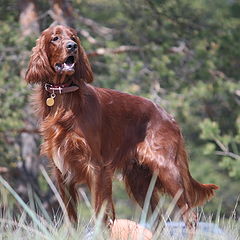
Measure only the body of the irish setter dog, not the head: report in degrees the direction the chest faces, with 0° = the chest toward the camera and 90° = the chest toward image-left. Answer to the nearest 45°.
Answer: approximately 45°
